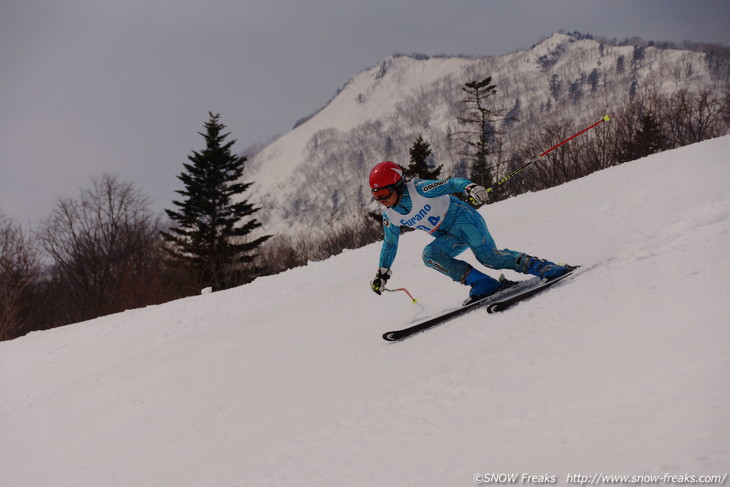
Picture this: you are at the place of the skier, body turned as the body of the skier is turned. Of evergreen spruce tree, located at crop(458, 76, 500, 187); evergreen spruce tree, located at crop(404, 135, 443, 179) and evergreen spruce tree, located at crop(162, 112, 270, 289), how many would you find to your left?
0

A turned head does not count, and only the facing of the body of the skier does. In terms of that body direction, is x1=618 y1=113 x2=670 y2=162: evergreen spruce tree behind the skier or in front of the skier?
behind

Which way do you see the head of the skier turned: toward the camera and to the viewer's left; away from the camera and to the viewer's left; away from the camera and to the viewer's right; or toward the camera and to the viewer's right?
toward the camera and to the viewer's left

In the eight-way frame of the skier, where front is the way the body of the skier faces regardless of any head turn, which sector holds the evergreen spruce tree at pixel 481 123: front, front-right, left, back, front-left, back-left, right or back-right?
back-right

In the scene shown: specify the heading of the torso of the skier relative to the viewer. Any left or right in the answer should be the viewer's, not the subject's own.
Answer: facing the viewer and to the left of the viewer

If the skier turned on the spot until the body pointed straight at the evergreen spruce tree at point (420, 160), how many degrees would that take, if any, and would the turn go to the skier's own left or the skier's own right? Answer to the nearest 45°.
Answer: approximately 135° to the skier's own right

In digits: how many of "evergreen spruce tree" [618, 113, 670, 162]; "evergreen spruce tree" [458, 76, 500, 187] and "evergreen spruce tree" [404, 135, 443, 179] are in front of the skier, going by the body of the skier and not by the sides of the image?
0

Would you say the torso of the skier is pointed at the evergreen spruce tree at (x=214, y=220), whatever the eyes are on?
no

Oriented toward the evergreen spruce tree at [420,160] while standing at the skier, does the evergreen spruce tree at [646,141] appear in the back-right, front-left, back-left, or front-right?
front-right
